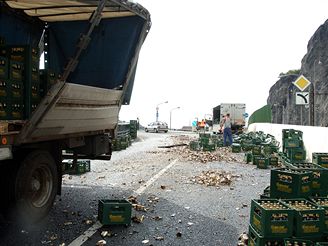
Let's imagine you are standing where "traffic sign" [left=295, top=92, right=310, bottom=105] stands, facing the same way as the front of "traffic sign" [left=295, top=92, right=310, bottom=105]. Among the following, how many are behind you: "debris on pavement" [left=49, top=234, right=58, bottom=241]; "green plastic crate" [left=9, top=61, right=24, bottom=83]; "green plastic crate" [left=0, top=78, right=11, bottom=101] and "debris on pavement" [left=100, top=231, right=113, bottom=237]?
0

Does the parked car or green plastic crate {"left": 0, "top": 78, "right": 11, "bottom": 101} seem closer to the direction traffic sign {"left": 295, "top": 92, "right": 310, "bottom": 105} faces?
the green plastic crate

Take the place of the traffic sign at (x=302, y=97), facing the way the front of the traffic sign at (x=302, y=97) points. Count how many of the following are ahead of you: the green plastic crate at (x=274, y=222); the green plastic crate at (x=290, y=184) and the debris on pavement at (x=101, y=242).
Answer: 3

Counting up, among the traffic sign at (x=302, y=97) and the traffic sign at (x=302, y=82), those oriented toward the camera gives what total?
2

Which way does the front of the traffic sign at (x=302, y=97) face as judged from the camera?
facing the viewer

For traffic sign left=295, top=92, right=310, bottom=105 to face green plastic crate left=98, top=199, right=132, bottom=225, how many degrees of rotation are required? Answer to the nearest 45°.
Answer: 0° — it already faces it
